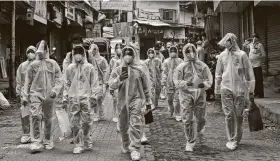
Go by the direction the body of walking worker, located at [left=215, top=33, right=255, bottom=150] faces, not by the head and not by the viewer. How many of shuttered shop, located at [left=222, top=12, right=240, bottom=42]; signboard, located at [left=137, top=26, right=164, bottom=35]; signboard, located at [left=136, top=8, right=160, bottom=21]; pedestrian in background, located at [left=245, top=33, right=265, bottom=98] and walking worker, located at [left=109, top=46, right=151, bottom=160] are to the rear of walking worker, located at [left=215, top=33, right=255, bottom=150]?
4

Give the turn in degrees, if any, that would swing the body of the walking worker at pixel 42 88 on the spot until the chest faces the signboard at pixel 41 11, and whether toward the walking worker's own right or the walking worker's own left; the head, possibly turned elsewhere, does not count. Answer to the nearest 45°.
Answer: approximately 180°

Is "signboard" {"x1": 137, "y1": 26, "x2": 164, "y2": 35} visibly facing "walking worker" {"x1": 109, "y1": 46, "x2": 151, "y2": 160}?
yes

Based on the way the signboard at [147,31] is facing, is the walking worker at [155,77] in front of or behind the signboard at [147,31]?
in front

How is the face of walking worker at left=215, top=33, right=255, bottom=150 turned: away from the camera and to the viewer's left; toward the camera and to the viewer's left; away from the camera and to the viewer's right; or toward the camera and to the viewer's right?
toward the camera and to the viewer's left

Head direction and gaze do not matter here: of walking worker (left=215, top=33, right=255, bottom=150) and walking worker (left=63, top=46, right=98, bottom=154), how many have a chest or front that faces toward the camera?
2

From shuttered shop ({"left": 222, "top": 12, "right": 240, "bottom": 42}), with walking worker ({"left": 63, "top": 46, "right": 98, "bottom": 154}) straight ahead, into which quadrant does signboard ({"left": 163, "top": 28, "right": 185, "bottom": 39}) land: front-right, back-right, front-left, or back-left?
back-right

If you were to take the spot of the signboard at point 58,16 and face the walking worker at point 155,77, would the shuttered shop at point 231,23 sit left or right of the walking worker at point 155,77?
left
